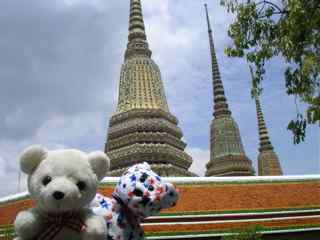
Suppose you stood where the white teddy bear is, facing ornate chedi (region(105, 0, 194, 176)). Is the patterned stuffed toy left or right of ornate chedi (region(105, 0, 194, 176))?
right

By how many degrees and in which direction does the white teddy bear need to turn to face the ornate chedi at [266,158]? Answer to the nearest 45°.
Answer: approximately 135° to its left

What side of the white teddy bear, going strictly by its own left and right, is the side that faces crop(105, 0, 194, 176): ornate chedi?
back

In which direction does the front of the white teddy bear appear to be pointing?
toward the camera

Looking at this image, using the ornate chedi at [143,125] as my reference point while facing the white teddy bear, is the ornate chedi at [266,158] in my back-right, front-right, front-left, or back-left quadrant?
back-left

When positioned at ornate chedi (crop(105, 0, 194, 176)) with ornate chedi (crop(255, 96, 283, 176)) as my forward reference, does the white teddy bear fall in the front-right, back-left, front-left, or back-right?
back-right
